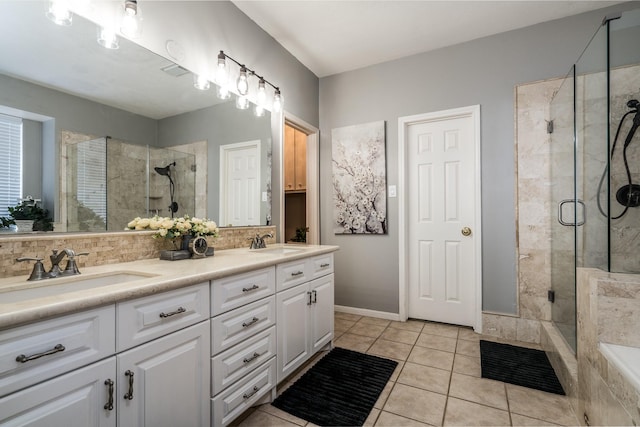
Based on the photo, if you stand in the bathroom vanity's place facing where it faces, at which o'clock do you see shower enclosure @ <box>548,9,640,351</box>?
The shower enclosure is roughly at 11 o'clock from the bathroom vanity.

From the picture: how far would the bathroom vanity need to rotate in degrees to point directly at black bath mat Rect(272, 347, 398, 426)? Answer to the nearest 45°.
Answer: approximately 45° to its left

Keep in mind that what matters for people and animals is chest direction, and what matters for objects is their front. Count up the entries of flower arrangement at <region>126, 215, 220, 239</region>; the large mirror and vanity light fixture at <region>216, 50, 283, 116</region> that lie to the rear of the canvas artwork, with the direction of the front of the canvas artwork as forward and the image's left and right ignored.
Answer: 0

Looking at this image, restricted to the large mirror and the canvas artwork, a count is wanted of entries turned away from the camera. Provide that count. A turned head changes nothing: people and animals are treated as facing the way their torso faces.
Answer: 0

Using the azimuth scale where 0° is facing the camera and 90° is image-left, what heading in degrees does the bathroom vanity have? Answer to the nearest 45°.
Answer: approximately 315°

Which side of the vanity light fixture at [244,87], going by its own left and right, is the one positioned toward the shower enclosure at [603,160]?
front

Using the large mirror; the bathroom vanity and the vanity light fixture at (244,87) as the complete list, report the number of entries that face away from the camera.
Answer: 0

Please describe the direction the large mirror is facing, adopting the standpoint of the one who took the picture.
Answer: facing the viewer and to the right of the viewer

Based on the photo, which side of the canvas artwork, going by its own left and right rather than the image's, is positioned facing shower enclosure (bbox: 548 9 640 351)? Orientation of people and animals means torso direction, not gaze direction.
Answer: left

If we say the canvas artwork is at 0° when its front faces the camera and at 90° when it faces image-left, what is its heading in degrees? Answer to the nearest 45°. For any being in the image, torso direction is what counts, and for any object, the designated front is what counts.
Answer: approximately 45°

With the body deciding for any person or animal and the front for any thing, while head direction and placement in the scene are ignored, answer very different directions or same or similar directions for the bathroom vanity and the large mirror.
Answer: same or similar directions

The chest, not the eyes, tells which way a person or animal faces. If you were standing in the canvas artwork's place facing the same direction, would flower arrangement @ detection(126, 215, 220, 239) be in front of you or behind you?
in front
